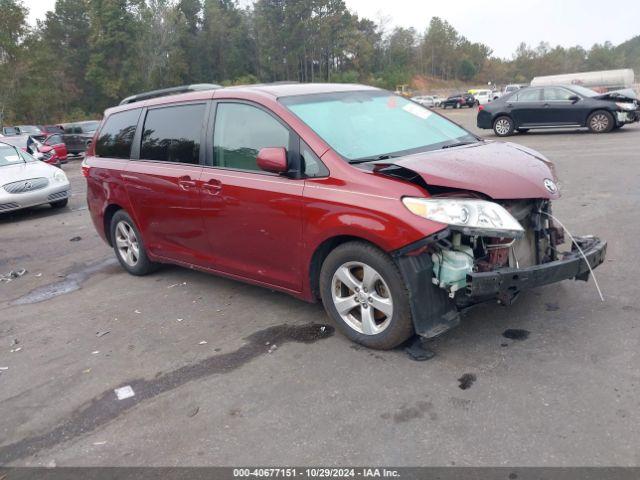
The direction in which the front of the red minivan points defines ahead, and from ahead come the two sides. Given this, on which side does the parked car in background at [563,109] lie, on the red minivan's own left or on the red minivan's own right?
on the red minivan's own left

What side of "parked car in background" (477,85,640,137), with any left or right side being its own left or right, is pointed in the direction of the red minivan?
right

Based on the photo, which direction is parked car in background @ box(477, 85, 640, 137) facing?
to the viewer's right

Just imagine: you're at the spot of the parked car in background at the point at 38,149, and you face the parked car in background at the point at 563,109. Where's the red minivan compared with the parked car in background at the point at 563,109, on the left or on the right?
right

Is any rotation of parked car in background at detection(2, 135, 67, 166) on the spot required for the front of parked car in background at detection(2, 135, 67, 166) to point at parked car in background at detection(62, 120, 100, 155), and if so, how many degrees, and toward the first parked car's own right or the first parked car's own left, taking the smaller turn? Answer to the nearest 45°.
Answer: approximately 135° to the first parked car's own left

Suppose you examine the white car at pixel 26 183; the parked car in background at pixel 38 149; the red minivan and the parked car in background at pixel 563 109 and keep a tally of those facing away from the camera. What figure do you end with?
0

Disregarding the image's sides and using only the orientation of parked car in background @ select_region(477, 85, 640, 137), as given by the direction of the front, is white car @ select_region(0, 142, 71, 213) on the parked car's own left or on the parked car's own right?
on the parked car's own right

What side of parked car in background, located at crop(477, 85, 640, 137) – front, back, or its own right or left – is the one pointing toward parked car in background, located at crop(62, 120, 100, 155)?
back

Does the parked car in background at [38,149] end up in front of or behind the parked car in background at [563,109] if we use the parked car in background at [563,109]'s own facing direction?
behind
